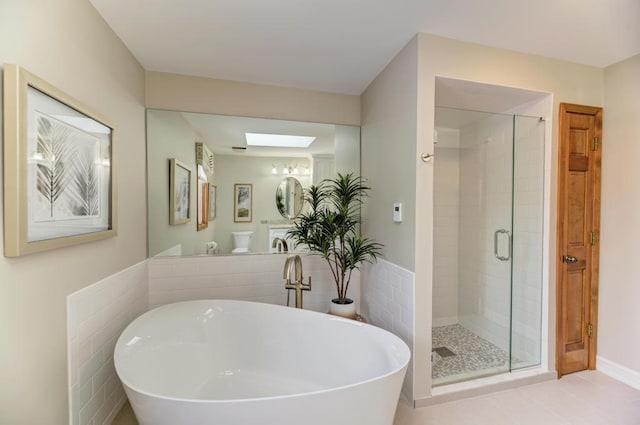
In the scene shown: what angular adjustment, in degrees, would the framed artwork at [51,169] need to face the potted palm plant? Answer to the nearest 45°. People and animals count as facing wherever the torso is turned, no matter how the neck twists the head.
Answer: approximately 45° to its left

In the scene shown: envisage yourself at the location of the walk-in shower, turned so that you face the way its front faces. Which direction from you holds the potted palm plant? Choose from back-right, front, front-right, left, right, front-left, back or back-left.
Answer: right

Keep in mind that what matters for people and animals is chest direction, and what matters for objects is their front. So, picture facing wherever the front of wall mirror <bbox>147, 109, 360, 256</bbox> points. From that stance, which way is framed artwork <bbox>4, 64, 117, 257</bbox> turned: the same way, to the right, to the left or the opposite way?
to the left

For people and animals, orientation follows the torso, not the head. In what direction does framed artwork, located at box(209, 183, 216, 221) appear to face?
to the viewer's right

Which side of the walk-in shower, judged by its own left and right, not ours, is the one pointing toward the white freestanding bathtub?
right

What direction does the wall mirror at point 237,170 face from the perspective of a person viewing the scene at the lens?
facing the viewer

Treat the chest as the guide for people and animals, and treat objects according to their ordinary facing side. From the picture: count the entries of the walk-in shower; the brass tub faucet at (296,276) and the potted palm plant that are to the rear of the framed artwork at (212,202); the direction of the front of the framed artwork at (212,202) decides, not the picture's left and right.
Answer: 0

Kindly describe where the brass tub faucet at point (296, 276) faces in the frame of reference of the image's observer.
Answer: facing the viewer and to the left of the viewer

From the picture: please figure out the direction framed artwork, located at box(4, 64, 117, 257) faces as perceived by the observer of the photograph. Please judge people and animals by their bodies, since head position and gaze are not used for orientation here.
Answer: facing the viewer and to the right of the viewer

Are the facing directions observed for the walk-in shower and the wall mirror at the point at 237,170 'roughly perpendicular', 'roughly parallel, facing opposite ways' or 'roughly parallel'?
roughly parallel

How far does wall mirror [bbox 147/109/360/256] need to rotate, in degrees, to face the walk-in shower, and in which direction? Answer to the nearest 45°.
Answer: approximately 90° to its left

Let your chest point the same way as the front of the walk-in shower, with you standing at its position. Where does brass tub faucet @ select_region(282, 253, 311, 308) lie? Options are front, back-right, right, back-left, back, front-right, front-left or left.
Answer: right
